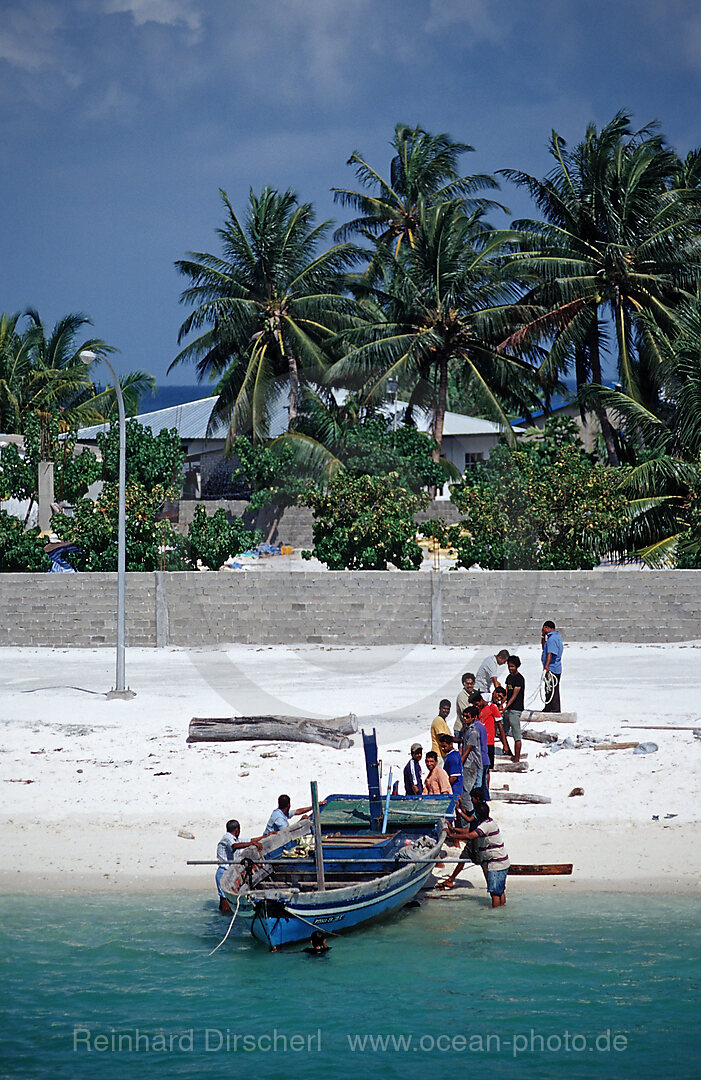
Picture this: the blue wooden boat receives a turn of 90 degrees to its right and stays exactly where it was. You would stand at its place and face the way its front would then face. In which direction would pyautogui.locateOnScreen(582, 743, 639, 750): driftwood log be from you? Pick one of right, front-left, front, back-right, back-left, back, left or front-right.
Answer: right

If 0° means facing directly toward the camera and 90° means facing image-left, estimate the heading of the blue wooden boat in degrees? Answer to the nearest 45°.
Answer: approximately 45°

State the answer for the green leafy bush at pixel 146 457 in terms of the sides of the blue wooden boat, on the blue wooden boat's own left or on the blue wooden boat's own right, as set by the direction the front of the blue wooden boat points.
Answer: on the blue wooden boat's own right

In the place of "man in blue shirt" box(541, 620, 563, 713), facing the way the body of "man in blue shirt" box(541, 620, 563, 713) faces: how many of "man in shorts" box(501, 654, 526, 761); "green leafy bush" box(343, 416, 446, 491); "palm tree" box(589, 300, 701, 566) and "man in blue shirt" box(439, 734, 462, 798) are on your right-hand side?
2

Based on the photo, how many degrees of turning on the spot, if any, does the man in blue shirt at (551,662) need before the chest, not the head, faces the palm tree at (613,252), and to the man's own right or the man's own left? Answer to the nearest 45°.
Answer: approximately 90° to the man's own right

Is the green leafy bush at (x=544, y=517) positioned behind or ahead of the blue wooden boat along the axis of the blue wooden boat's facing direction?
behind

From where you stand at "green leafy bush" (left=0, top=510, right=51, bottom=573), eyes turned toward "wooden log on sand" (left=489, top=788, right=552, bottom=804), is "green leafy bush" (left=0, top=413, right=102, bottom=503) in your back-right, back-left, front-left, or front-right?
back-left

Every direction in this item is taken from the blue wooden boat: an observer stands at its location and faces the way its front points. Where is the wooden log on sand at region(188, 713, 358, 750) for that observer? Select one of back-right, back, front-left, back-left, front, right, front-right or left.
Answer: back-right

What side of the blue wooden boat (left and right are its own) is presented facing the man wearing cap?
back

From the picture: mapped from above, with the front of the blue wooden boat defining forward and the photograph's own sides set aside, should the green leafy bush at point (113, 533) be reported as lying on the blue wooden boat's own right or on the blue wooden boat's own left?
on the blue wooden boat's own right
